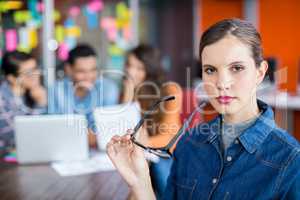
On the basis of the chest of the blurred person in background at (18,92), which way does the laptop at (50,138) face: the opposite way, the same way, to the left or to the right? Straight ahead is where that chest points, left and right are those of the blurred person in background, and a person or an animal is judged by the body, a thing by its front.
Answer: to the left

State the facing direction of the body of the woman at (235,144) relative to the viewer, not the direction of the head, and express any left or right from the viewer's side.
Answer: facing the viewer and to the left of the viewer

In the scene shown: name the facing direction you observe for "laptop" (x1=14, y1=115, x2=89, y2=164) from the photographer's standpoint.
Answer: facing away from the viewer

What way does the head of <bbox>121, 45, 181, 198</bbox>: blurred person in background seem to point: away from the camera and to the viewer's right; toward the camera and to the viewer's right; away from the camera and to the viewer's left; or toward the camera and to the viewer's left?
toward the camera and to the viewer's left

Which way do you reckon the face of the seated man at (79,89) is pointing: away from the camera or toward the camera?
toward the camera

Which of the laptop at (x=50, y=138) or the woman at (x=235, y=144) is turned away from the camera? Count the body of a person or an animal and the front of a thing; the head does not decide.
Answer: the laptop

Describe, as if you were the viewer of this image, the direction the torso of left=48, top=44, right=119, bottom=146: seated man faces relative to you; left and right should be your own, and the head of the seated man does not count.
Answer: facing the viewer

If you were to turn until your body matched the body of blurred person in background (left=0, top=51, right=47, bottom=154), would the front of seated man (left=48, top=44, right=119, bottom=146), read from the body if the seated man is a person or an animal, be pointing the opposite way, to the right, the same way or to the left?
to the right

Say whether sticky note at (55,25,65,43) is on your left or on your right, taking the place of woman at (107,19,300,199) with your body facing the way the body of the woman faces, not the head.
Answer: on your right

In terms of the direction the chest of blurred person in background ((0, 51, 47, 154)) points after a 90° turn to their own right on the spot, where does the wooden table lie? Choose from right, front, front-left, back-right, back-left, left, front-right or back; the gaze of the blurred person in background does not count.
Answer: front

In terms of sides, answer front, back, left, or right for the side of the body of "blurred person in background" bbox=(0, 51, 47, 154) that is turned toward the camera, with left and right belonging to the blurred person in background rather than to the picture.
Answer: right

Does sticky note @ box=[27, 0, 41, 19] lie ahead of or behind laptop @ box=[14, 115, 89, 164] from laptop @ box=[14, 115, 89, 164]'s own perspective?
ahead

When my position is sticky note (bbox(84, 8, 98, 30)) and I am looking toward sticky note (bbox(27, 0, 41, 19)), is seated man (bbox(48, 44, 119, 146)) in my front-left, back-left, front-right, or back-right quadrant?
front-left

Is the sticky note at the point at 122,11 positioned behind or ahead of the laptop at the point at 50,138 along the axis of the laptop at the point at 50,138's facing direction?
ahead

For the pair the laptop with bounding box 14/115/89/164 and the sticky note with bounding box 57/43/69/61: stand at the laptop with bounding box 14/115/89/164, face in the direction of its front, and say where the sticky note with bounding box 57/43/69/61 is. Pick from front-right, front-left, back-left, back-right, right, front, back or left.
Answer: front
